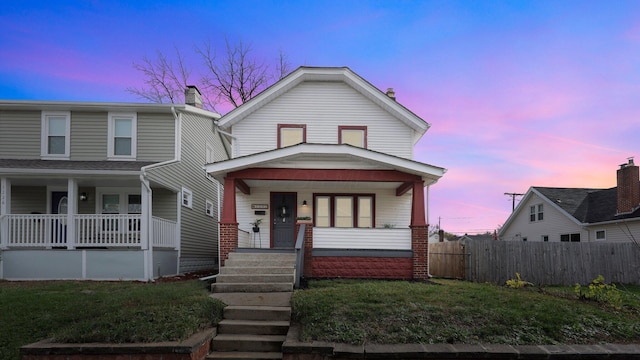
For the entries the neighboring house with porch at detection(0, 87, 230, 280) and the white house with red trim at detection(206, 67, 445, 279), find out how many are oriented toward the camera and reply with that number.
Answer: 2

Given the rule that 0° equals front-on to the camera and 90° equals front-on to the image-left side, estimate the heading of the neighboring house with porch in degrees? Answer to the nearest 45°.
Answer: approximately 0°

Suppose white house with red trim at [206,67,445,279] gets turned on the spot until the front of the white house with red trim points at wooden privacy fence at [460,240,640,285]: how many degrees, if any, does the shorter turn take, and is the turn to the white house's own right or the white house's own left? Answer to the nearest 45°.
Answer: approximately 90° to the white house's own left

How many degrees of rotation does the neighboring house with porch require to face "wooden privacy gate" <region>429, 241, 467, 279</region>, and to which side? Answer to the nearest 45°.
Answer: approximately 90° to its left

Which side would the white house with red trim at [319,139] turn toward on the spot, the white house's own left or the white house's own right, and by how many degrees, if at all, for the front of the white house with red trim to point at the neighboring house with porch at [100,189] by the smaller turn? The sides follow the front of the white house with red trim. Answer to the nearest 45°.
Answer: approximately 90° to the white house's own right
